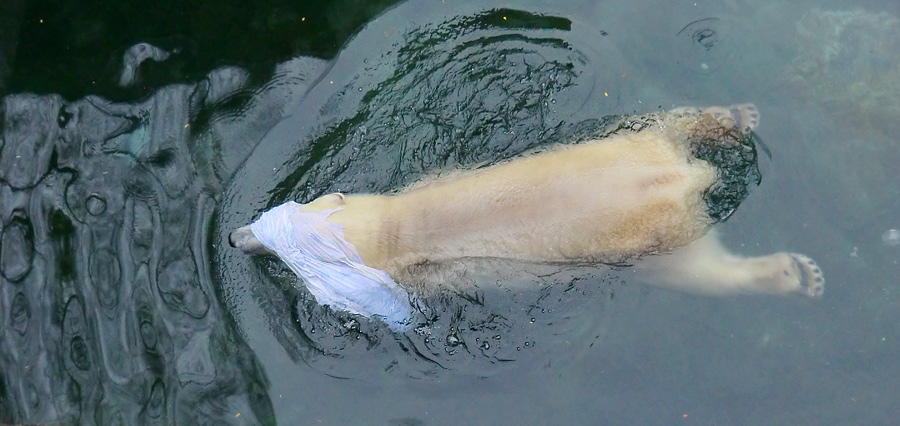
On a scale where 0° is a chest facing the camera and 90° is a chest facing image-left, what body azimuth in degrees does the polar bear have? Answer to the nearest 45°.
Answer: approximately 90°

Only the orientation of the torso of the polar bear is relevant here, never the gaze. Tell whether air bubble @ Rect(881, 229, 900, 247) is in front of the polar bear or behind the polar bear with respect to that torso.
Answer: behind
